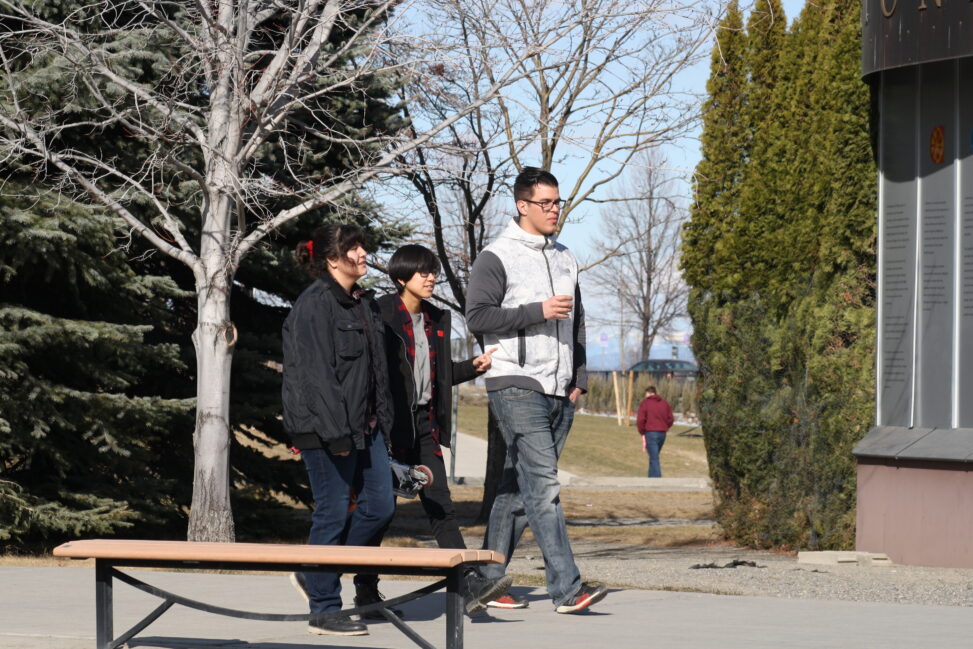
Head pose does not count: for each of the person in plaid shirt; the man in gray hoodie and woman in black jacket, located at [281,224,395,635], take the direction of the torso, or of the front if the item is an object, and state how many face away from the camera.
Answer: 0

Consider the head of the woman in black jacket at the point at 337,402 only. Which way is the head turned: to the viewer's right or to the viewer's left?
to the viewer's right

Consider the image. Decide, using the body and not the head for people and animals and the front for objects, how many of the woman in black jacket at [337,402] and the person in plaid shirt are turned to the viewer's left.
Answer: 0

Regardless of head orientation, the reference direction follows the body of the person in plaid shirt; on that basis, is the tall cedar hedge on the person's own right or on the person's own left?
on the person's own left

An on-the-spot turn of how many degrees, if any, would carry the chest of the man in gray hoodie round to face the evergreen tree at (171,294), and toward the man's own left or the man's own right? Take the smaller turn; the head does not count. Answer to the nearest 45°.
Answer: approximately 180°

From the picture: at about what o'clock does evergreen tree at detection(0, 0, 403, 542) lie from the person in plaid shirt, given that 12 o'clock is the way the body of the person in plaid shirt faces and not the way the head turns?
The evergreen tree is roughly at 7 o'clock from the person in plaid shirt.

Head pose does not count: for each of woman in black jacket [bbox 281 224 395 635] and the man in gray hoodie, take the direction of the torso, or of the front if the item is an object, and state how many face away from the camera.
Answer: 0

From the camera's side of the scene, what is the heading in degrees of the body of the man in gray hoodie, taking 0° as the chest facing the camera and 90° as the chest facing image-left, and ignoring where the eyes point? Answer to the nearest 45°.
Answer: approximately 315°

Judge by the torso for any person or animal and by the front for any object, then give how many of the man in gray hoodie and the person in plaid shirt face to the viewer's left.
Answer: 0

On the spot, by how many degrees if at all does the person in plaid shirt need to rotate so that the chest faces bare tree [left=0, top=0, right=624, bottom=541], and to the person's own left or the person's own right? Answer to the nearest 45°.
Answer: approximately 135° to the person's own left

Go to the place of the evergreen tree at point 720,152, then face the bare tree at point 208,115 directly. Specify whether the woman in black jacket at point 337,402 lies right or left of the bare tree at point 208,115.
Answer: left
